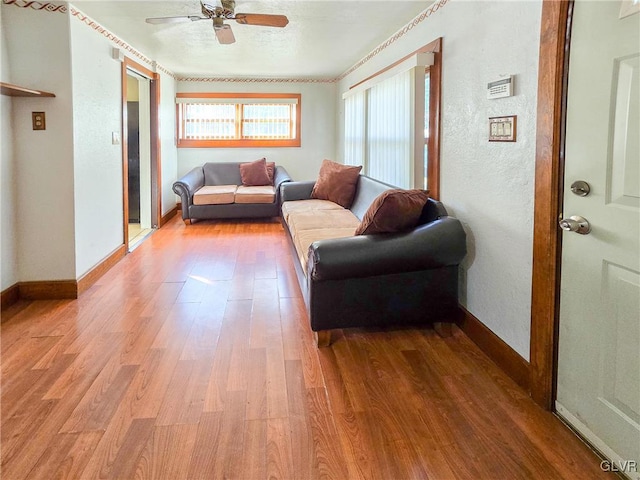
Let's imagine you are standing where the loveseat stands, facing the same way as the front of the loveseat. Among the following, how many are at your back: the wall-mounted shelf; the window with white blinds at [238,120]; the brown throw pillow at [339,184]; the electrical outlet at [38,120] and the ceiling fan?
1

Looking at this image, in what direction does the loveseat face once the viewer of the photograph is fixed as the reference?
facing the viewer

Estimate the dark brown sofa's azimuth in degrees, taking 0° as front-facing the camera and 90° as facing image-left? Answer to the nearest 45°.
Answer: approximately 90°

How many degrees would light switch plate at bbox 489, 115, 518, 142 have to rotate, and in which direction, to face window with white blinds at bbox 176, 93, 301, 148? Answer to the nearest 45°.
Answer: approximately 90° to its right

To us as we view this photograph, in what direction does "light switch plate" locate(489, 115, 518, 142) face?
facing the viewer and to the left of the viewer

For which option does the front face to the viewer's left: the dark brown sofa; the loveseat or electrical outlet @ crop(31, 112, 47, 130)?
the dark brown sofa
